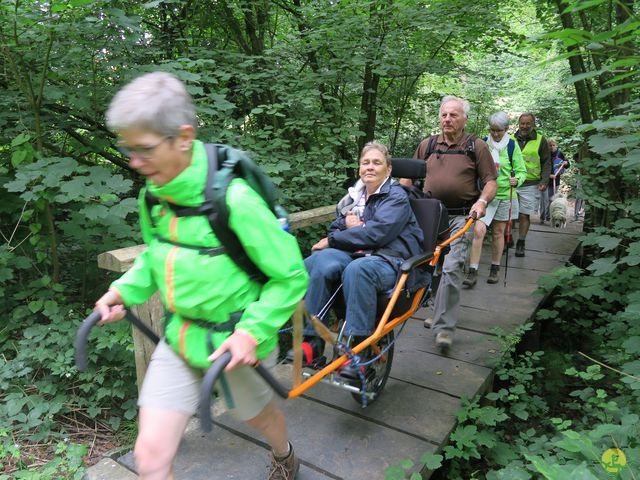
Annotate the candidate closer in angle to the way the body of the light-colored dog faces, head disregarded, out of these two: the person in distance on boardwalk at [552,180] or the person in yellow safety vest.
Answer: the person in yellow safety vest

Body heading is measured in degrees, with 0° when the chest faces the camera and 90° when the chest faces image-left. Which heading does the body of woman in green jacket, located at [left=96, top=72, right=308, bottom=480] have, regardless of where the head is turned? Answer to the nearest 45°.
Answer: approximately 45°

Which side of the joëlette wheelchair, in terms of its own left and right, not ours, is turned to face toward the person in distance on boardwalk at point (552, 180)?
back

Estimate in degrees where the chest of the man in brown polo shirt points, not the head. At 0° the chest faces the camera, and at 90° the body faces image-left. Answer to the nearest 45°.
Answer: approximately 45°

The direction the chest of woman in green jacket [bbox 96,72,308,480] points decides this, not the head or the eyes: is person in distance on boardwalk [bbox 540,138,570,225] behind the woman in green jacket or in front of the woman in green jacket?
behind

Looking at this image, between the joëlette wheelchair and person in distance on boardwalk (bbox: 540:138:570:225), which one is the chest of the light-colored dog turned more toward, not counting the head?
the joëlette wheelchair

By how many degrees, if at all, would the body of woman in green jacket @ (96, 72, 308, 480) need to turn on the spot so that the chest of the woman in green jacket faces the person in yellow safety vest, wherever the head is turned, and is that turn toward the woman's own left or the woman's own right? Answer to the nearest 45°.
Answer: approximately 180°

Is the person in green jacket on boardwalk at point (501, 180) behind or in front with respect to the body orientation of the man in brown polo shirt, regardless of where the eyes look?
behind

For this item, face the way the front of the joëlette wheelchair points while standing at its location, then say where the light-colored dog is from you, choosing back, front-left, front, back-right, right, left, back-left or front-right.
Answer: back

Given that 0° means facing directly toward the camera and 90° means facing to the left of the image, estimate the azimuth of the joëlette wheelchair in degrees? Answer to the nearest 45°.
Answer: approximately 45°

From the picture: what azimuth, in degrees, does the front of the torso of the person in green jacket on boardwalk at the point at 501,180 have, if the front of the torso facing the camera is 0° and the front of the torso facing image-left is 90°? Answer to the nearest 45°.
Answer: approximately 45°
